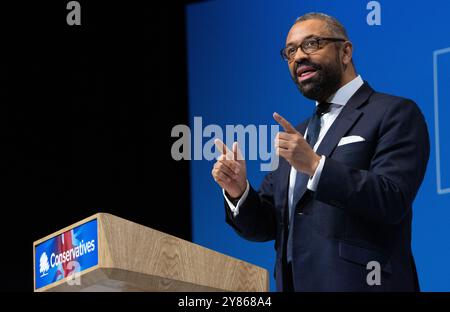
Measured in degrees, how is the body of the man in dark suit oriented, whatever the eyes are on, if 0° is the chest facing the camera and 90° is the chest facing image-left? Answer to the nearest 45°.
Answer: approximately 45°

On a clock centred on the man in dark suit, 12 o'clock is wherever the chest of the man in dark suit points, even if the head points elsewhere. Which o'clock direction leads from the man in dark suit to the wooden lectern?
The wooden lectern is roughly at 1 o'clock from the man in dark suit.

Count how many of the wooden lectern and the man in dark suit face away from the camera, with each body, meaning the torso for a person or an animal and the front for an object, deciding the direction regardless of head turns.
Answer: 0

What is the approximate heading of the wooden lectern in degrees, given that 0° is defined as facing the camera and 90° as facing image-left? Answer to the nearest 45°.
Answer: approximately 45°
